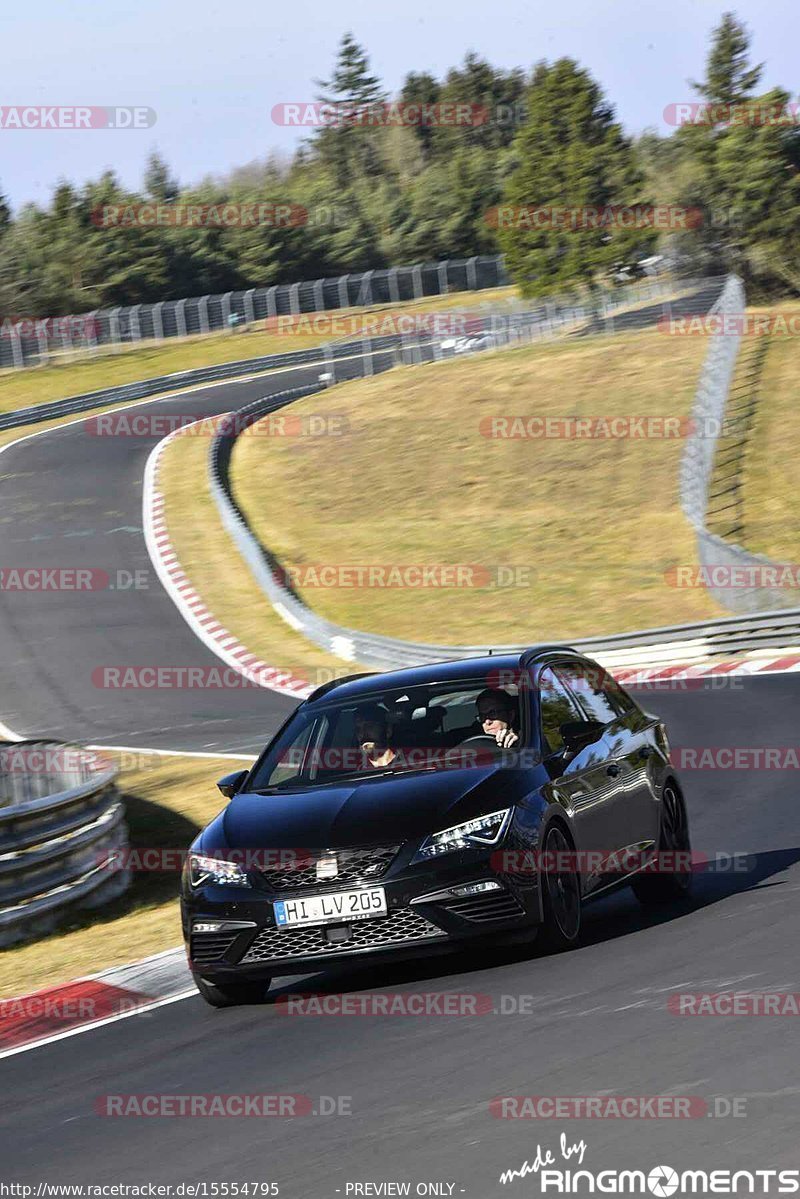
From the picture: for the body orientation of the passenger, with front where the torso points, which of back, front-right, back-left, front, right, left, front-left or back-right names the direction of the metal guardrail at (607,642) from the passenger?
back-right

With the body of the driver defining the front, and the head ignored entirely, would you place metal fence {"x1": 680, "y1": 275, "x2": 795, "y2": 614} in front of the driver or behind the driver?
behind

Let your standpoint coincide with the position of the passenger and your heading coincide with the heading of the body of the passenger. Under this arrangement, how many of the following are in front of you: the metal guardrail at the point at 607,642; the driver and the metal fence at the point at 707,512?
0

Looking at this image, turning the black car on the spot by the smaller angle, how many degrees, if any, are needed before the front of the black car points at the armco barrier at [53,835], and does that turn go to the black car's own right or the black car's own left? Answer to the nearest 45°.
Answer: approximately 90° to the black car's own right

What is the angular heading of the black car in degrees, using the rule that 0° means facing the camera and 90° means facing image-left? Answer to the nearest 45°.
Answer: approximately 45°

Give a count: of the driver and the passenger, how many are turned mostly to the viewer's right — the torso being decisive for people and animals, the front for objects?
0

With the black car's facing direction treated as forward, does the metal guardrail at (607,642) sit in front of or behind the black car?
behind

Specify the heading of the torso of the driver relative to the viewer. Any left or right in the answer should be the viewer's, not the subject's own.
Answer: facing the viewer and to the left of the viewer

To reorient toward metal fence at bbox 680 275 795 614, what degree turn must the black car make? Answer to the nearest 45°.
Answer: approximately 135° to its right

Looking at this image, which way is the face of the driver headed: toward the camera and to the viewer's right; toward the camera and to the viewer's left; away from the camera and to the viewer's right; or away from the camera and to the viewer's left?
toward the camera and to the viewer's left
